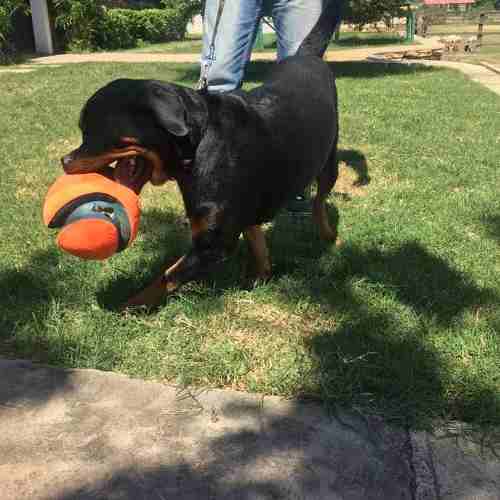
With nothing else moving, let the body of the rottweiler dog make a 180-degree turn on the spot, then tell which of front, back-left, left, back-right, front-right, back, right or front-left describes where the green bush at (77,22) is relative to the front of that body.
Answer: front-left

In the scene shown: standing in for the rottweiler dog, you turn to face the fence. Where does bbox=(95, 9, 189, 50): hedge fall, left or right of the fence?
left

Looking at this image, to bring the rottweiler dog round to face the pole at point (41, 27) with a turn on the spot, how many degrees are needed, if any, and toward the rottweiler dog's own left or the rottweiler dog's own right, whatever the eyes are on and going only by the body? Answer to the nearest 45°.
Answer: approximately 135° to the rottweiler dog's own right

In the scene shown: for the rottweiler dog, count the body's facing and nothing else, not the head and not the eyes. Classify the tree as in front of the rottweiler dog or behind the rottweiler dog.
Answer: behind

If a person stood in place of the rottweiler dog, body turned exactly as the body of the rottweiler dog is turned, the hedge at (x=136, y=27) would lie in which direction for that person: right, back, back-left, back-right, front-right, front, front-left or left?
back-right

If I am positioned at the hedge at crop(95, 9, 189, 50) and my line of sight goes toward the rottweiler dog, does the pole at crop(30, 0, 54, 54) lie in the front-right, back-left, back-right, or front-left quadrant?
front-right

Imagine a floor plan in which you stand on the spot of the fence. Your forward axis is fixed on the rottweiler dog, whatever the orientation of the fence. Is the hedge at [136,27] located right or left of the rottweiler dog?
right

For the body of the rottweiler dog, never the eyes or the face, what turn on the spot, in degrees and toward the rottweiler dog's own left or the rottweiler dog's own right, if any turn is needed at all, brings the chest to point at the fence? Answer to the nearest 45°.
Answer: approximately 180°

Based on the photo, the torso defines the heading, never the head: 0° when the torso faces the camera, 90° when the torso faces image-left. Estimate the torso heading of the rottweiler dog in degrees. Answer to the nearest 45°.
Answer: approximately 45°
